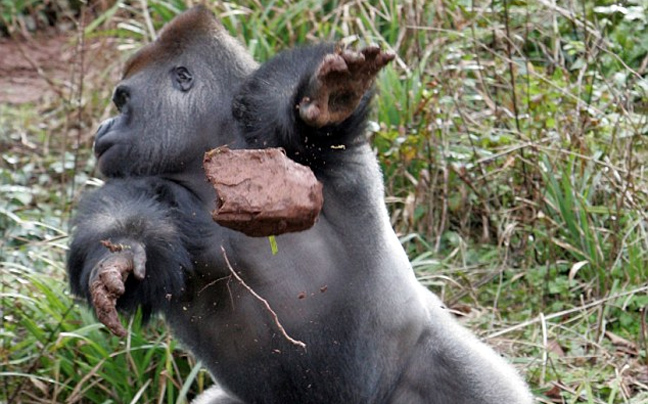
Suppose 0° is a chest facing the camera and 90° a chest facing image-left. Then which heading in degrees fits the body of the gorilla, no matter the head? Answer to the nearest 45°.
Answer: approximately 45°
